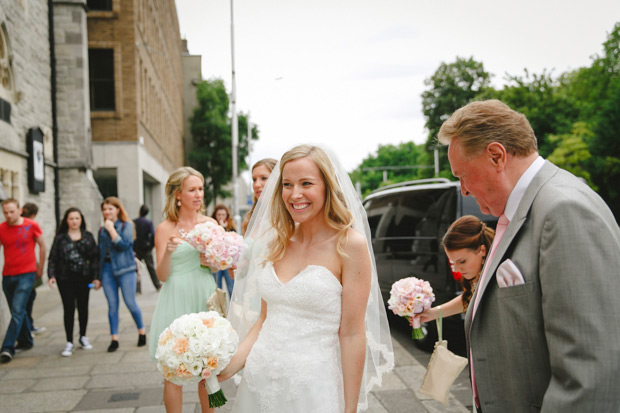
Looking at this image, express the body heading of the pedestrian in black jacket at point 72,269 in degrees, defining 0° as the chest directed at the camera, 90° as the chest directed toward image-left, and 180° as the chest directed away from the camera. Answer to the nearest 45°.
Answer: approximately 0°

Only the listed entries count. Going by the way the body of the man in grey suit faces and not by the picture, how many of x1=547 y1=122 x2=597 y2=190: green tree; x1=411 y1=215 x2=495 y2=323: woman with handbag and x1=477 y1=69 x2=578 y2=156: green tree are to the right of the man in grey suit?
3

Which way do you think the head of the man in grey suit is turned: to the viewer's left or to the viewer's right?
to the viewer's left

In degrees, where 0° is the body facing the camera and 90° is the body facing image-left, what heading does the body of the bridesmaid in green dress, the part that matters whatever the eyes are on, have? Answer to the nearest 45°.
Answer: approximately 315°

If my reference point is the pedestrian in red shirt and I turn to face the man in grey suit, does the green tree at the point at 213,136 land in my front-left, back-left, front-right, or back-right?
back-left

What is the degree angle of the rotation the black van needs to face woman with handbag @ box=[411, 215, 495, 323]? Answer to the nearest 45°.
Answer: approximately 135° to its left

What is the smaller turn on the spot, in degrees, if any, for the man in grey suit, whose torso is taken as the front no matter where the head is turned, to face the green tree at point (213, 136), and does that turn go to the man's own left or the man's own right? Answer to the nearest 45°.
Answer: approximately 45° to the man's own right

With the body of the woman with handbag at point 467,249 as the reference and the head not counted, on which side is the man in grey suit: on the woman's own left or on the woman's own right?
on the woman's own left

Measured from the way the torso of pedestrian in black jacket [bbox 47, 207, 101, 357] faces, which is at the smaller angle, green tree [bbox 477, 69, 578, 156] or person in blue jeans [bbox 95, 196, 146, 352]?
the person in blue jeans

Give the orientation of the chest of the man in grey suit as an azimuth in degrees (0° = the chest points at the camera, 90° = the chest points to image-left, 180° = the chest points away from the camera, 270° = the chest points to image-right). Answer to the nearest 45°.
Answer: approximately 90°

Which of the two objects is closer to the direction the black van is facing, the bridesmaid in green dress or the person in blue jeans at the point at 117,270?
the person in blue jeans

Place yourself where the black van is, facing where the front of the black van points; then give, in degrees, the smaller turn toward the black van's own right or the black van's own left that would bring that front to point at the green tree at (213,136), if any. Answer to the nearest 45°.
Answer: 0° — it already faces it
